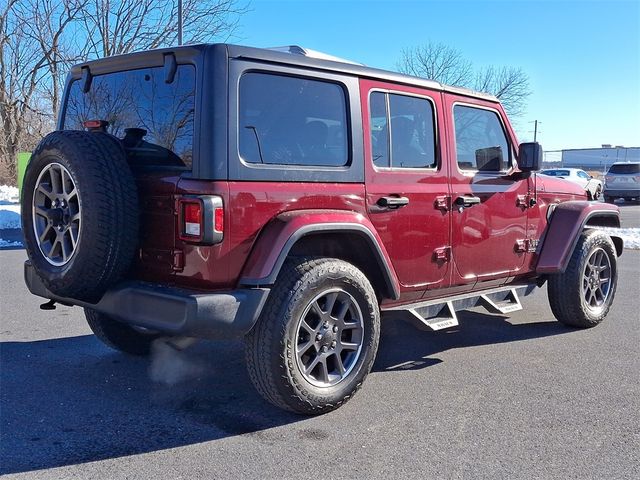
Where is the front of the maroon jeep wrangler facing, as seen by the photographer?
facing away from the viewer and to the right of the viewer

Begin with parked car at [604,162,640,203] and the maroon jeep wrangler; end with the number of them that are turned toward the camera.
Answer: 0

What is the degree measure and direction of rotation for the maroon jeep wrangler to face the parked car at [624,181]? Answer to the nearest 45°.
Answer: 0° — it already faces it

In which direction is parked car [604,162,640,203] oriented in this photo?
away from the camera

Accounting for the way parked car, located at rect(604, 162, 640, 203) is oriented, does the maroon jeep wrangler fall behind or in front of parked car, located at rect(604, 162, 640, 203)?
behind
